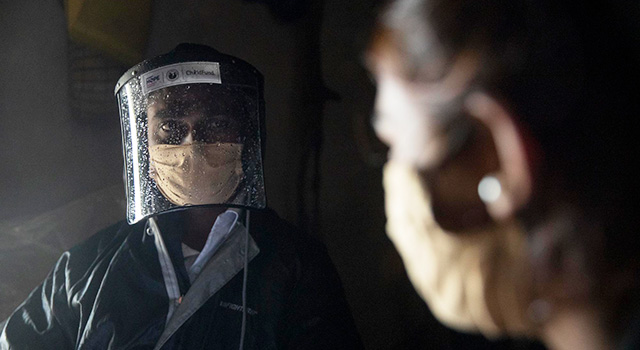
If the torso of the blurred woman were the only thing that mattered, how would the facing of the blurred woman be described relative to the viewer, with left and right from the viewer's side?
facing away from the viewer and to the left of the viewer

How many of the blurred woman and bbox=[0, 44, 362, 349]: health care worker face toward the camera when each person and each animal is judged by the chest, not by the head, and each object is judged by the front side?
1

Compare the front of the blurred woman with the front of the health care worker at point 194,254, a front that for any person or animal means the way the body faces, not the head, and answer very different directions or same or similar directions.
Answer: very different directions

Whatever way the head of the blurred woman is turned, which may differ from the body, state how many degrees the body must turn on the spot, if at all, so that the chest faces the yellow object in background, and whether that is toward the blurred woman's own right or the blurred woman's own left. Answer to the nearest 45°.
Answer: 0° — they already face it

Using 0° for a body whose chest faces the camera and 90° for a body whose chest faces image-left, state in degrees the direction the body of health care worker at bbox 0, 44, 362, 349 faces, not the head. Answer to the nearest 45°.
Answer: approximately 0°

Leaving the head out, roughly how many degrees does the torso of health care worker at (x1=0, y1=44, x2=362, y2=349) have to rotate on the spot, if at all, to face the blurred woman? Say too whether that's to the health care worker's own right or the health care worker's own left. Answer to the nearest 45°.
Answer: approximately 45° to the health care worker's own left

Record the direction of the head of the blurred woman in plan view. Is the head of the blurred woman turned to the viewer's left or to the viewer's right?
to the viewer's left
